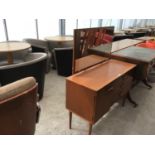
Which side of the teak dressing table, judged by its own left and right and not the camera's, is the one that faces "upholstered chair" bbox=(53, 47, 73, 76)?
back

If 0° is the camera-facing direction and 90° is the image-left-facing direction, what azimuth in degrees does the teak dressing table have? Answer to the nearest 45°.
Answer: approximately 315°

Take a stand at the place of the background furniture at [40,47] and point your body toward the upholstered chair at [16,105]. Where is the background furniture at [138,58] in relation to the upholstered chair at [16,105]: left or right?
left

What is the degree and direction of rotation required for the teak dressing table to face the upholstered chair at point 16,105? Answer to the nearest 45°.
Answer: approximately 90° to its right
